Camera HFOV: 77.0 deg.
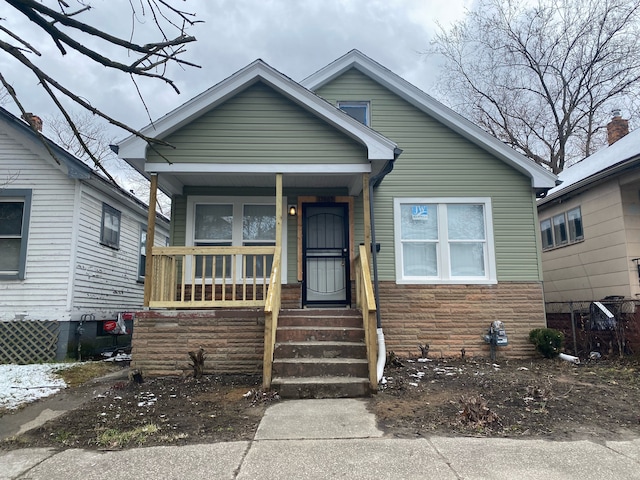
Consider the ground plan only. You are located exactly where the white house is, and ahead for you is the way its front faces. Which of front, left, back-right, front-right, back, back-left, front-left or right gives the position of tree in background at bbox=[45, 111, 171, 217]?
back-right

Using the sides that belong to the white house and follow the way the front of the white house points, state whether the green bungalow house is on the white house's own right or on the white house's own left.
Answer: on the white house's own left

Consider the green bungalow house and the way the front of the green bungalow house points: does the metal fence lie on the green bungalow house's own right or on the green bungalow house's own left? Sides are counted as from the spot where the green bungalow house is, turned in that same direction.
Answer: on the green bungalow house's own left

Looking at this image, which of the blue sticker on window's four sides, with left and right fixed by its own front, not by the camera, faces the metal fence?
left

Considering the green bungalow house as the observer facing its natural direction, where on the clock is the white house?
The white house is roughly at 3 o'clock from the green bungalow house.

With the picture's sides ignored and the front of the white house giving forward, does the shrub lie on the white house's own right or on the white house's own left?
on the white house's own left

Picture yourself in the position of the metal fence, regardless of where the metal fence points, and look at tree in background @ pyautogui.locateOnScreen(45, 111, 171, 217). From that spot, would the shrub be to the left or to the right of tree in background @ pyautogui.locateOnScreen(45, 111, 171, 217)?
left

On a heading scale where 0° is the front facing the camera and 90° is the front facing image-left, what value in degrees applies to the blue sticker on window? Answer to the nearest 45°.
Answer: approximately 0°

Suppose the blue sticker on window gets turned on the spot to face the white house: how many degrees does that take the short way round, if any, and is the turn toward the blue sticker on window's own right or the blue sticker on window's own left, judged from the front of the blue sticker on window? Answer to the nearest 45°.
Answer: approximately 90° to the blue sticker on window's own right
